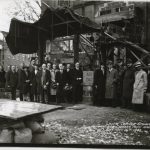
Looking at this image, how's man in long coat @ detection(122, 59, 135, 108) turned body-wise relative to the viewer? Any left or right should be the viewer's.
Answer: facing the viewer and to the left of the viewer

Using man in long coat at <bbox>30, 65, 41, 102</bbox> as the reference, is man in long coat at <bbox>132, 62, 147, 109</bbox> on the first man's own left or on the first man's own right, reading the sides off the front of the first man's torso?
on the first man's own left

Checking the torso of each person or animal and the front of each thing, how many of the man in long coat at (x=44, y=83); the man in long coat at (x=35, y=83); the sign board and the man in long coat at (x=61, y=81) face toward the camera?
4

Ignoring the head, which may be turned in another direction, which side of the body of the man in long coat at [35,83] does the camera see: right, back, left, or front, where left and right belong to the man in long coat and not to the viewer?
front

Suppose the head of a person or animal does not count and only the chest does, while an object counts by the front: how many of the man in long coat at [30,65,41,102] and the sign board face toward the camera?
2

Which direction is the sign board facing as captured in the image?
toward the camera

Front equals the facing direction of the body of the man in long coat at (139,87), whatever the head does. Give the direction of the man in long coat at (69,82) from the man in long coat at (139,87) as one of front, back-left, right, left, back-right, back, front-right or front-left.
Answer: front-right

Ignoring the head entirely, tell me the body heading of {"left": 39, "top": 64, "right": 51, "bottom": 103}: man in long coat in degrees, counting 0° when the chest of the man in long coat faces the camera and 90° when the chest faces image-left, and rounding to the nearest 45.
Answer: approximately 0°

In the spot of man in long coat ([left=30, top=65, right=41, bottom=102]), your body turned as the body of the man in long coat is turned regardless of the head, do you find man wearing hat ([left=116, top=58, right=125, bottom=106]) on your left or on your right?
on your left
